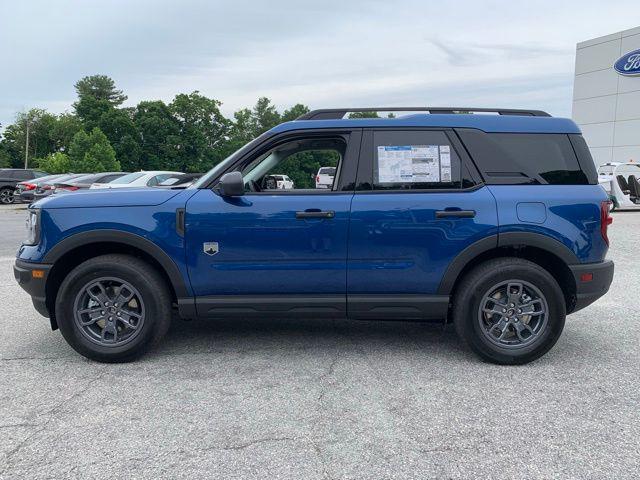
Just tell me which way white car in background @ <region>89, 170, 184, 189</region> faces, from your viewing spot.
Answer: facing away from the viewer and to the right of the viewer

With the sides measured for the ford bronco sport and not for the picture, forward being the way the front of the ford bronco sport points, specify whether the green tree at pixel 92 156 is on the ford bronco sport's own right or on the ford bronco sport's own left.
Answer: on the ford bronco sport's own right

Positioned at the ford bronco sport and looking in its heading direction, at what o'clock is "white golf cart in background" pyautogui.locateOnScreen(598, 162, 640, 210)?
The white golf cart in background is roughly at 4 o'clock from the ford bronco sport.

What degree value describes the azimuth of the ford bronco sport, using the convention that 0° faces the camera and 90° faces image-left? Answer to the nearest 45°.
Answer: approximately 90°

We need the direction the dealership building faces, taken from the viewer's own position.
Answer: facing the viewer and to the left of the viewer

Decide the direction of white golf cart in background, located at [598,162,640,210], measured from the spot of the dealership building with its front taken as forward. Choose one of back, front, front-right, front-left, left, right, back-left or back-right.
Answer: front-left

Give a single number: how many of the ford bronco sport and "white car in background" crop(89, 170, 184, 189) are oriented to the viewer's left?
1
